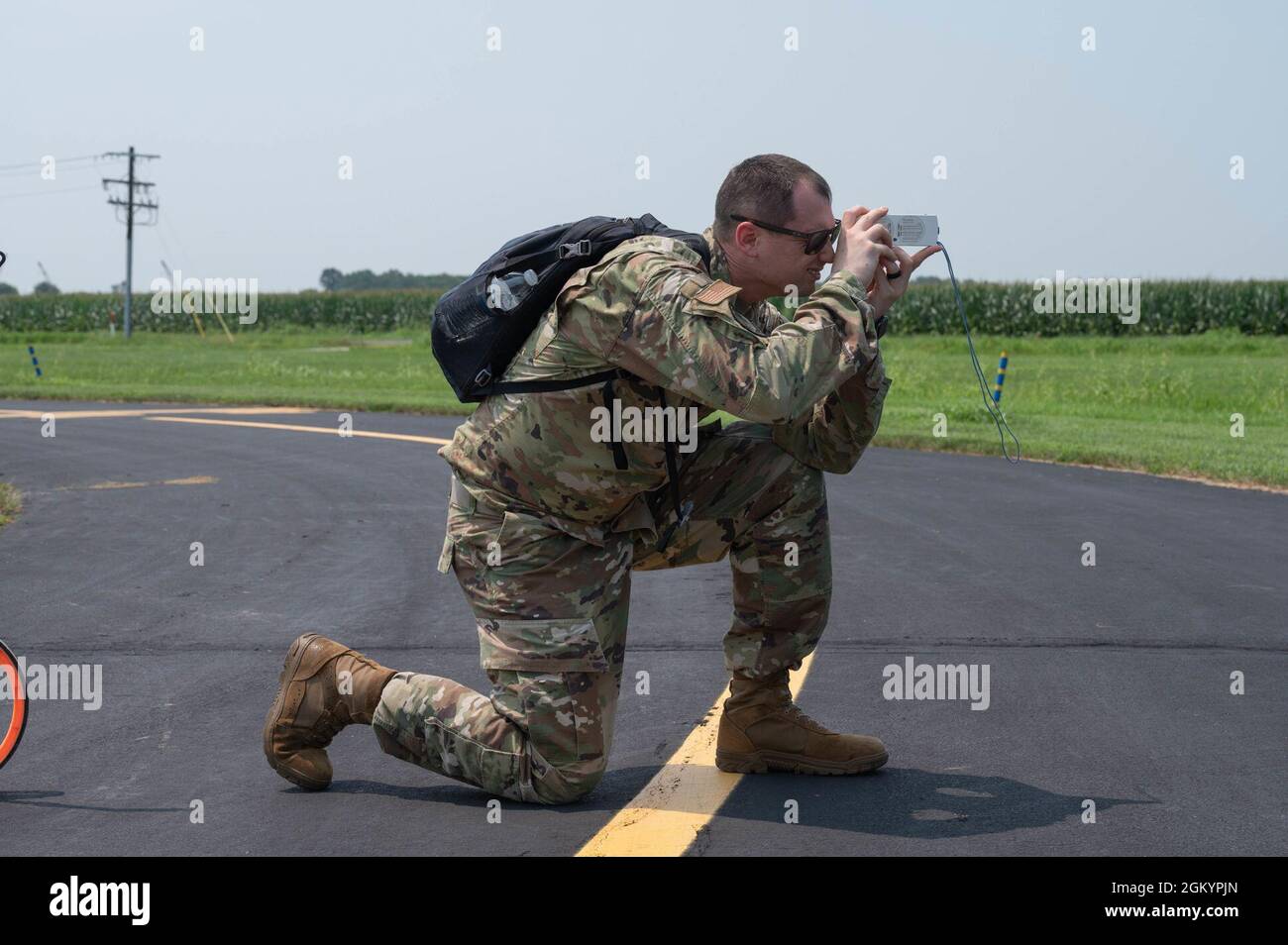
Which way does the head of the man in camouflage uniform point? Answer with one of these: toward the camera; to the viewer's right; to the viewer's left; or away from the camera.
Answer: to the viewer's right

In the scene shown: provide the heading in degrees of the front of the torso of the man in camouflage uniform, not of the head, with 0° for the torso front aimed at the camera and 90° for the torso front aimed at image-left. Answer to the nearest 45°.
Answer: approximately 270°
